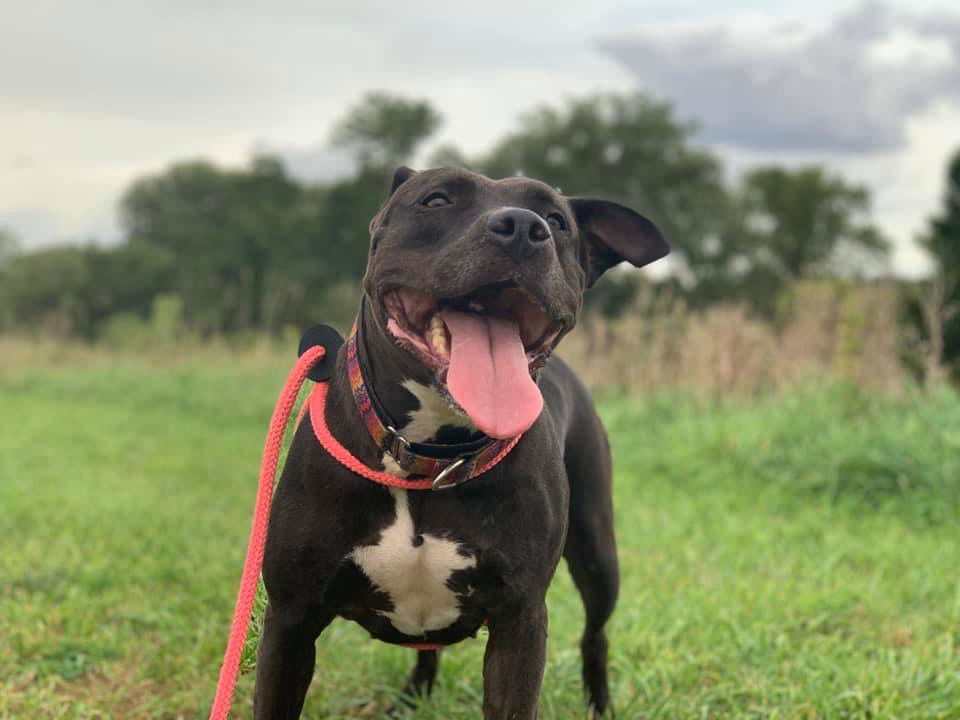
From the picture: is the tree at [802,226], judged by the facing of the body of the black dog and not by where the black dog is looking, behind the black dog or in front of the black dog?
behind

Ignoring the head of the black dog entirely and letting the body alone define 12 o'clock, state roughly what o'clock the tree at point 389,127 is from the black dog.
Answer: The tree is roughly at 6 o'clock from the black dog.

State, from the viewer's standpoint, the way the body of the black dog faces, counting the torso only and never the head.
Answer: toward the camera

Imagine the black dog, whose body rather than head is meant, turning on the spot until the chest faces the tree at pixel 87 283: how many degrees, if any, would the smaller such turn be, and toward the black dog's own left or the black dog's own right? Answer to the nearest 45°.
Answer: approximately 180°
